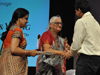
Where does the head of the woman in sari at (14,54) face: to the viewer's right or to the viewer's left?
to the viewer's right

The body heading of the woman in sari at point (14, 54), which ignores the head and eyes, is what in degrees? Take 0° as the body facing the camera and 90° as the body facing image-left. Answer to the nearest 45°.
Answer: approximately 270°

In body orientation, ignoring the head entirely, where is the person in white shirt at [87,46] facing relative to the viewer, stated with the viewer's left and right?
facing away from the viewer and to the left of the viewer

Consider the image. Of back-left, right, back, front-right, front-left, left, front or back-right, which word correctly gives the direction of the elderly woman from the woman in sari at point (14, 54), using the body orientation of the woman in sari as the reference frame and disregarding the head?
front-left

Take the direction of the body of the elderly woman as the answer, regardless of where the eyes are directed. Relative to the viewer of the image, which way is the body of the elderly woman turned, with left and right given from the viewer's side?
facing the viewer and to the right of the viewer

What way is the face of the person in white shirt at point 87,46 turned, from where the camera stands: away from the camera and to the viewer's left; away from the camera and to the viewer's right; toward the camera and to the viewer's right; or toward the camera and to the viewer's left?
away from the camera and to the viewer's left
